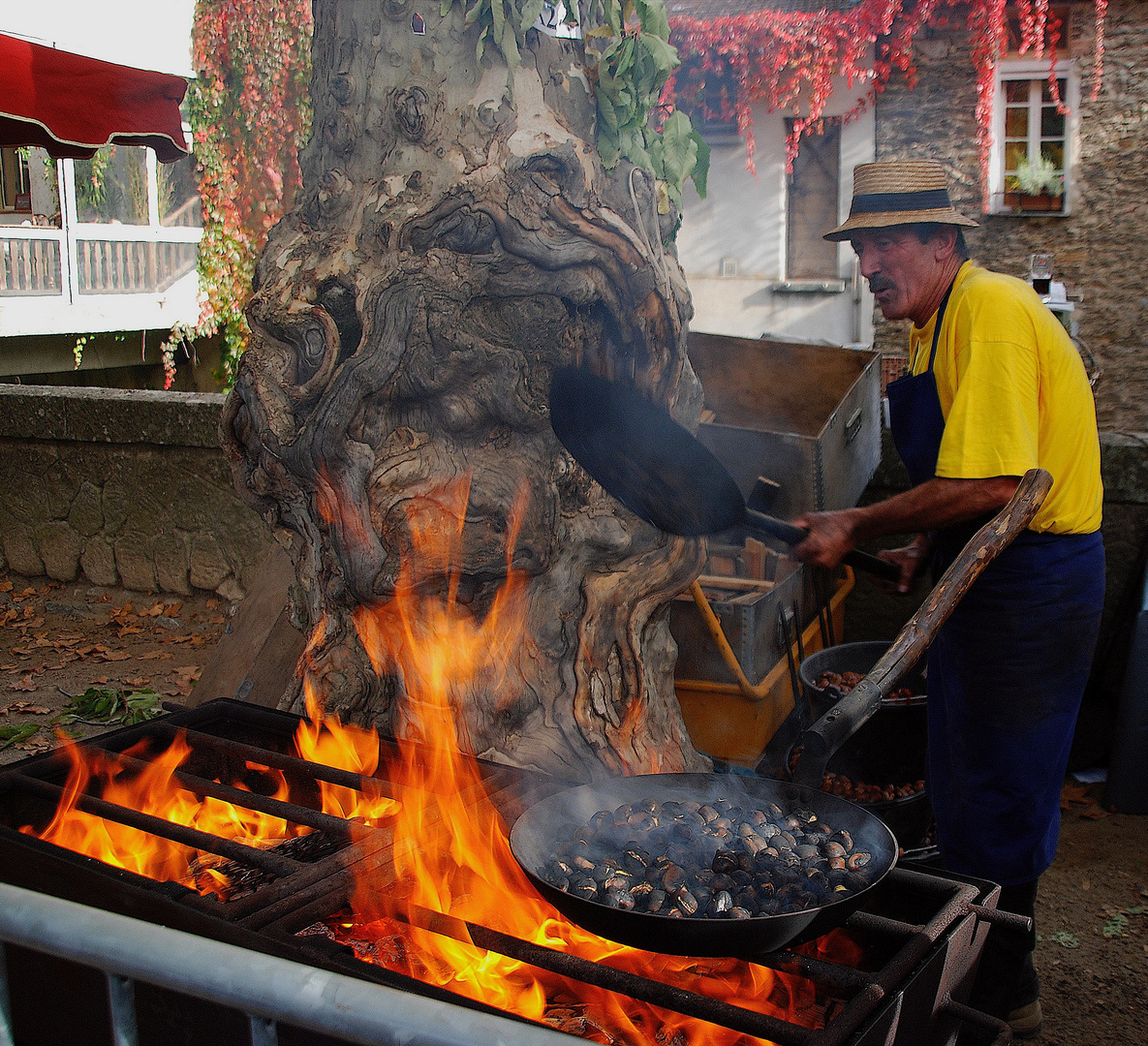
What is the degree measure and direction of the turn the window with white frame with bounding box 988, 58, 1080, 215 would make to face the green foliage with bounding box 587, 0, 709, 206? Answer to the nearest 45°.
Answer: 0° — it already faces it

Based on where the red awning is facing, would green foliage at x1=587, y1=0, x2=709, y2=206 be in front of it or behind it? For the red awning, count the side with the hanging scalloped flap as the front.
in front

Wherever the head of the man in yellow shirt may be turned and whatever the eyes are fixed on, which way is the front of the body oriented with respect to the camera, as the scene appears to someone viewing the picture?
to the viewer's left

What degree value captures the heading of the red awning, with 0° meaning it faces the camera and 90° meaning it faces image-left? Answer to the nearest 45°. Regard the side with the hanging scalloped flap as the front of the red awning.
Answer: approximately 315°

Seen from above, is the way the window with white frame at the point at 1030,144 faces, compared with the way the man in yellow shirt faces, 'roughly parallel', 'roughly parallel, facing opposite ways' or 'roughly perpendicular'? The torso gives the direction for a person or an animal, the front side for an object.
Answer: roughly perpendicular

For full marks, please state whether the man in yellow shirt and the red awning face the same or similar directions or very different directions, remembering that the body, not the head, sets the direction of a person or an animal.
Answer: very different directions

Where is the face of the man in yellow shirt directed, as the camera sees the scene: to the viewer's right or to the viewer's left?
to the viewer's left

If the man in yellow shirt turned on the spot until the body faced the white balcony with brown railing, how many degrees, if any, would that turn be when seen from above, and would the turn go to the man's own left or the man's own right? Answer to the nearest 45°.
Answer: approximately 45° to the man's own right

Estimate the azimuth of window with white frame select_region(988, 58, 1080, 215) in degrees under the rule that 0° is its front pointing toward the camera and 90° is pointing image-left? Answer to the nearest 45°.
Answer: approximately 0°

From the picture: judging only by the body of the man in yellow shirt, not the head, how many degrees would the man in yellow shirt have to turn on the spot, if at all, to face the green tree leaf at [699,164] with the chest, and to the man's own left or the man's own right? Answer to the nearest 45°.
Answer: approximately 45° to the man's own right

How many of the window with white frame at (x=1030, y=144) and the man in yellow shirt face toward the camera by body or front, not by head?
1
